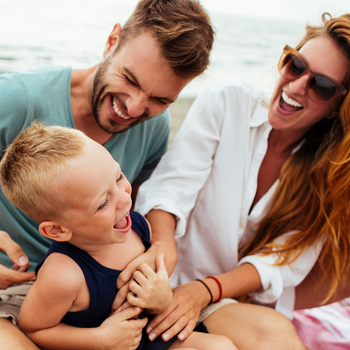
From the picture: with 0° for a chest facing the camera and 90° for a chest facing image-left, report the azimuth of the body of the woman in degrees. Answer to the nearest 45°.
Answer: approximately 45°

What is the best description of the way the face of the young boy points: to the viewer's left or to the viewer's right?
to the viewer's right

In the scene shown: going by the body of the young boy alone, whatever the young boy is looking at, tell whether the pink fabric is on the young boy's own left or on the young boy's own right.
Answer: on the young boy's own left

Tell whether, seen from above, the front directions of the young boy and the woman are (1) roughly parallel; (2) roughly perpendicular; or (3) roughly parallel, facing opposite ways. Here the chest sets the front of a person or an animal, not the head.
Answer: roughly perpendicular

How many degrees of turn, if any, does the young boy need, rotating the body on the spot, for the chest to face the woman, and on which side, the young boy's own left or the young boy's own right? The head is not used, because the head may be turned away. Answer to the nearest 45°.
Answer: approximately 90° to the young boy's own left

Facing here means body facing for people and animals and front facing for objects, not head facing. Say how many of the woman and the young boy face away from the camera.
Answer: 0

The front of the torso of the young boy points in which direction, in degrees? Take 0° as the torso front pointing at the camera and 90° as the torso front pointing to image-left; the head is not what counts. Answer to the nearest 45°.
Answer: approximately 315°
